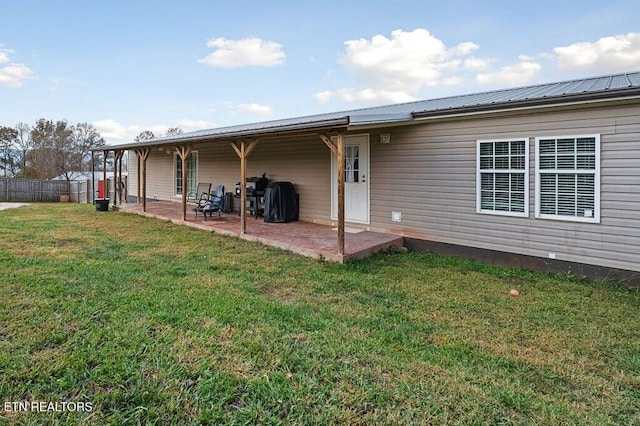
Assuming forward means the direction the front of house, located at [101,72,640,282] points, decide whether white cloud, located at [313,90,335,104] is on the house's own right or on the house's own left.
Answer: on the house's own right

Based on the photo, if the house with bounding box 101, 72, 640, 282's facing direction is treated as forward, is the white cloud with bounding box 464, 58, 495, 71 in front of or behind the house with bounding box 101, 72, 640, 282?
behind

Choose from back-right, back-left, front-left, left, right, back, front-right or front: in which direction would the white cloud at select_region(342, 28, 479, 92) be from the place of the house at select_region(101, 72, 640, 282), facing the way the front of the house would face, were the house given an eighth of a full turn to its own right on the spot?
right

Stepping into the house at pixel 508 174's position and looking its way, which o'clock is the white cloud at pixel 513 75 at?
The white cloud is roughly at 5 o'clock from the house.

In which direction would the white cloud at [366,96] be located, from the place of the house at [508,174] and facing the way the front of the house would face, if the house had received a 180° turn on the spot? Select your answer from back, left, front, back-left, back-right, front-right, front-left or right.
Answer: front-left

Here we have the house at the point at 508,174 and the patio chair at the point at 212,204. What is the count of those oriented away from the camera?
0

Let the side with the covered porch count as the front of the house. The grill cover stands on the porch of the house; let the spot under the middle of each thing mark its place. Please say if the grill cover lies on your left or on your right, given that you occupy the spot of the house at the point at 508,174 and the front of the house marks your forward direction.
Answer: on your right
